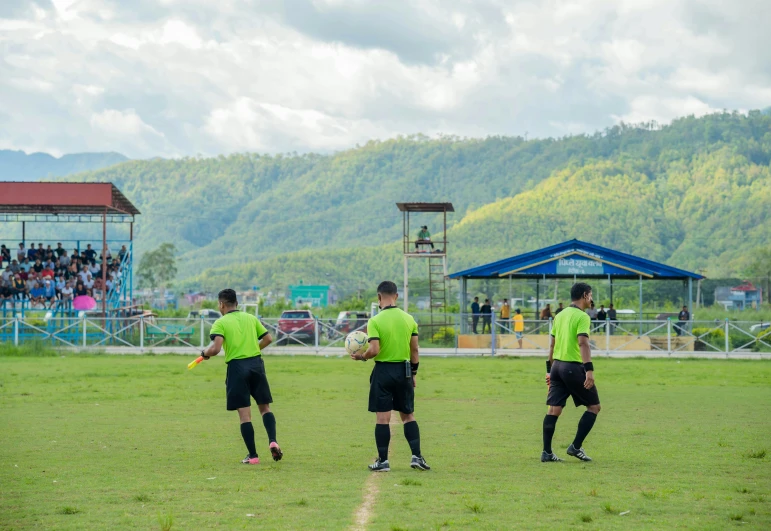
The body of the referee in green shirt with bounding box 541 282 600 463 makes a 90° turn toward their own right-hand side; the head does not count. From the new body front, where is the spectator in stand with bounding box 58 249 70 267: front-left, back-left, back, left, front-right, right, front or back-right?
back

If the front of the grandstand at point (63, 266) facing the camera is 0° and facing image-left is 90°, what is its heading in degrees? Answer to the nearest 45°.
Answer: approximately 0°

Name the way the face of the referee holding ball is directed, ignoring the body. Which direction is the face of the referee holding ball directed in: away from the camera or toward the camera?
away from the camera

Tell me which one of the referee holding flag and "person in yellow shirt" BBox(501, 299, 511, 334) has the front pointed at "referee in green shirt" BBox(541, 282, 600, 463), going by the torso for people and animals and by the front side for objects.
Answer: the person in yellow shirt

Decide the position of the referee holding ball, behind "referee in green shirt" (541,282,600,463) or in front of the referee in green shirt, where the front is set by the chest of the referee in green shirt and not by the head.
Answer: behind

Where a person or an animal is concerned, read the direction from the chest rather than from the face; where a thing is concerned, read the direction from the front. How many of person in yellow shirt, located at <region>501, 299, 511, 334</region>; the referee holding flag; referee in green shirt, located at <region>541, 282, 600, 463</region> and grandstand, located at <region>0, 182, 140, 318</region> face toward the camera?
2

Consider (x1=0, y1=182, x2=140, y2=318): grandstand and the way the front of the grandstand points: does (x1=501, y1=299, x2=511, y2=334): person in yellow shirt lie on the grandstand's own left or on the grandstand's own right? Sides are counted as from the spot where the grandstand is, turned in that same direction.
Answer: on the grandstand's own left

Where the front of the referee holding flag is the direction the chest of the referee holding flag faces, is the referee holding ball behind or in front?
behind

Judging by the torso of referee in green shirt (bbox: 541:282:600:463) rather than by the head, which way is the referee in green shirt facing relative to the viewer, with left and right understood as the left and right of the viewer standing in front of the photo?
facing away from the viewer and to the right of the viewer

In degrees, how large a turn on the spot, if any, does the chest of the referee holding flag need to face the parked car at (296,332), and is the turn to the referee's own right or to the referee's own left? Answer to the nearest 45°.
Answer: approximately 45° to the referee's own right

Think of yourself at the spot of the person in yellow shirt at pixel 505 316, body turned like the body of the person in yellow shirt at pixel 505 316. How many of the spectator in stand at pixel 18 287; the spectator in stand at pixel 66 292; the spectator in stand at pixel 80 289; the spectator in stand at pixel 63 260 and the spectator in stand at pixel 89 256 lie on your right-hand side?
5
